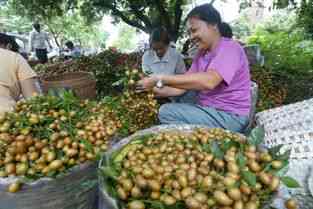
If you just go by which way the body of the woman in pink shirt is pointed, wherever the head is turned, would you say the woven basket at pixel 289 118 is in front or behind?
behind

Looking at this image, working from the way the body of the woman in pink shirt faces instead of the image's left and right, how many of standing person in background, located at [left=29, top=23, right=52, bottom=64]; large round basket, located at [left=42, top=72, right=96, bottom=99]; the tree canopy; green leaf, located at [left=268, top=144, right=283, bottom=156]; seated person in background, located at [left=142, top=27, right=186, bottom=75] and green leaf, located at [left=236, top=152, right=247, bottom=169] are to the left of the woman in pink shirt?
2

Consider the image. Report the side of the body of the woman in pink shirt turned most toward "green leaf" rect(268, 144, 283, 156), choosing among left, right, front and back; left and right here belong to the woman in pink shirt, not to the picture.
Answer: left

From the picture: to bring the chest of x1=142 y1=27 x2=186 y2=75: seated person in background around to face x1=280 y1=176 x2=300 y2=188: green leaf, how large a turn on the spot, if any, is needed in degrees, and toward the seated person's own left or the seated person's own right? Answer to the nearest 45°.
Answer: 0° — they already face it

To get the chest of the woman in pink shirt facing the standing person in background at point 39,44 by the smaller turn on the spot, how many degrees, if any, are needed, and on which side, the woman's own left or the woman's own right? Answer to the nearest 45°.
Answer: approximately 45° to the woman's own right

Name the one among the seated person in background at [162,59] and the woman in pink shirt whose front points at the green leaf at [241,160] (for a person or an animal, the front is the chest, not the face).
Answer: the seated person in background

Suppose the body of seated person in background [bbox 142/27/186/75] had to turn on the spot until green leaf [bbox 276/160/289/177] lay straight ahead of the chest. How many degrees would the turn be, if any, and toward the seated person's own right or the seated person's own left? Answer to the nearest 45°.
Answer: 0° — they already face it

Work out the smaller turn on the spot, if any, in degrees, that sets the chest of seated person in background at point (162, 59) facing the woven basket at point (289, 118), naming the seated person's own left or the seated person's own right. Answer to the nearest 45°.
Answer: approximately 45° to the seated person's own left

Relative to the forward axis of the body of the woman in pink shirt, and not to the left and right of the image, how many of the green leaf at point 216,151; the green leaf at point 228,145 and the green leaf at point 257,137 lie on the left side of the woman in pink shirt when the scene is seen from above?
3

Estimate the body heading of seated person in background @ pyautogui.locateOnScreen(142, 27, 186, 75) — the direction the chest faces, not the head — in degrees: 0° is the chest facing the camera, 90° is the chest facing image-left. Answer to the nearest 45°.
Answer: approximately 0°

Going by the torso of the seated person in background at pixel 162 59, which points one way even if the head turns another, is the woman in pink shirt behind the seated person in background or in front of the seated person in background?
in front

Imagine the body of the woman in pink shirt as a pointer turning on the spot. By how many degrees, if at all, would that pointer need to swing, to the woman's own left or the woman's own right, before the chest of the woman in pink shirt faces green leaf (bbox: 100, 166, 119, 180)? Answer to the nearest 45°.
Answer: approximately 45° to the woman's own left
